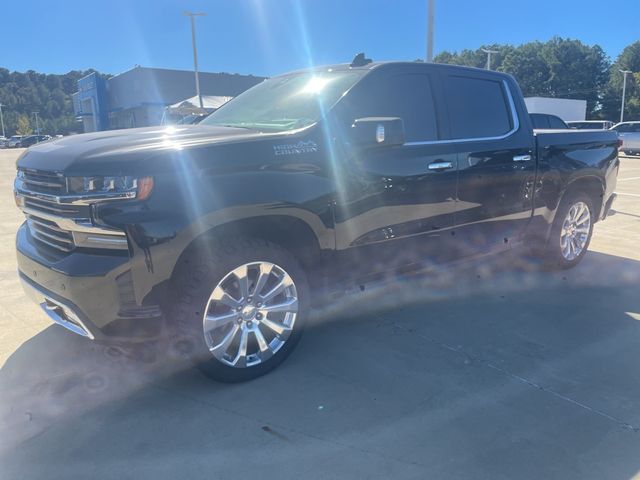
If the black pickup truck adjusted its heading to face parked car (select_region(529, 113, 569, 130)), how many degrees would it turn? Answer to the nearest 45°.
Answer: approximately 180°

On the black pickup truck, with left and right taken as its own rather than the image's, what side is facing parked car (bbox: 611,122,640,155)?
back

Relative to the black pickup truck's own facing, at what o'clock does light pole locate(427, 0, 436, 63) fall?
The light pole is roughly at 5 o'clock from the black pickup truck.

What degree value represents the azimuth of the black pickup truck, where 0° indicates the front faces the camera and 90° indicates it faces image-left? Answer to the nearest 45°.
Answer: approximately 45°
